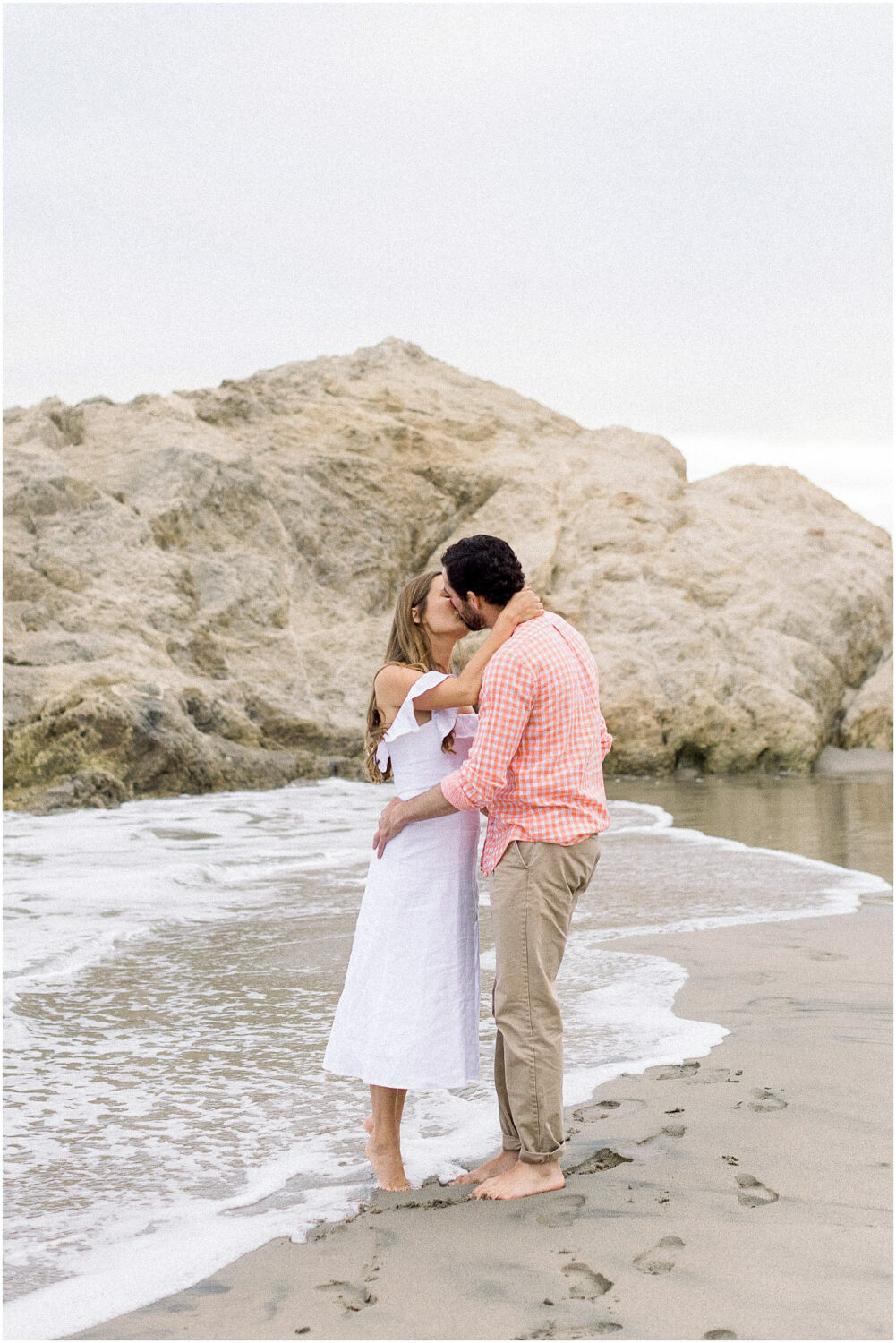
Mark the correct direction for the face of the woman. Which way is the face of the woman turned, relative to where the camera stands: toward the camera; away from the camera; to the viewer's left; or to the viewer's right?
to the viewer's right

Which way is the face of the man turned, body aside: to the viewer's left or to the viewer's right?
to the viewer's left

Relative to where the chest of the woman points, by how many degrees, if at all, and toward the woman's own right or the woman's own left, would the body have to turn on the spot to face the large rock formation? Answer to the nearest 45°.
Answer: approximately 90° to the woman's own left

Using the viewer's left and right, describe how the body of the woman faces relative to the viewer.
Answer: facing to the right of the viewer
